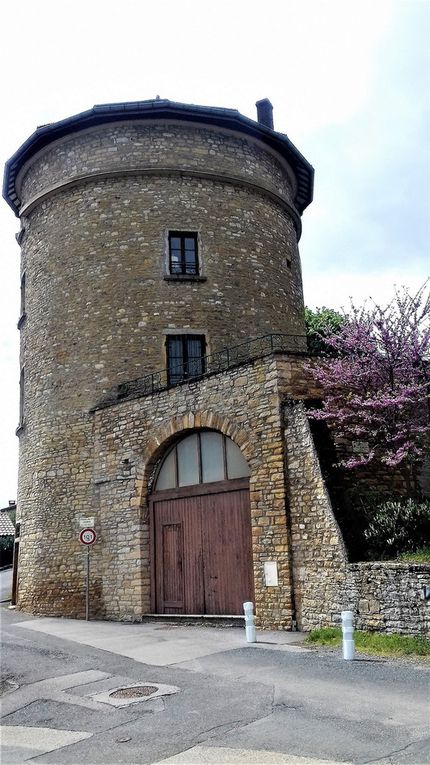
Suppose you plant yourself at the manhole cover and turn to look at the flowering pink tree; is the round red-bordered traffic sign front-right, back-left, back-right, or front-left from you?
front-left

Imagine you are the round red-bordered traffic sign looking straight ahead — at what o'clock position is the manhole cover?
The manhole cover is roughly at 12 o'clock from the round red-bordered traffic sign.

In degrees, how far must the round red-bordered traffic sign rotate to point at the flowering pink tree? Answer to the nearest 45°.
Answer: approximately 45° to its left

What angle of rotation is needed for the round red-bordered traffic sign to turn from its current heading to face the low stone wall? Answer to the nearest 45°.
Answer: approximately 45° to its left

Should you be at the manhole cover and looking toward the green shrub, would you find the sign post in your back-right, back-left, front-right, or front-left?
front-left

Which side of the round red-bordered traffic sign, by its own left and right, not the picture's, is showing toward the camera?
front

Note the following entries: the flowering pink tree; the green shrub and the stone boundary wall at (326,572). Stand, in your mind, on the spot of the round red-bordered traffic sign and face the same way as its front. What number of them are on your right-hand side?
0
